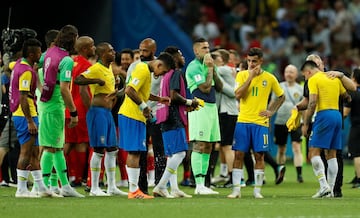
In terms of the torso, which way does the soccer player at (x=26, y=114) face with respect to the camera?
to the viewer's right

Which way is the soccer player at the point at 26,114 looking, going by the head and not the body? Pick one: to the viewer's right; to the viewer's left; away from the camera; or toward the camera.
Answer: to the viewer's right

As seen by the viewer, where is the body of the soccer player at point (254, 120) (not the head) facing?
toward the camera

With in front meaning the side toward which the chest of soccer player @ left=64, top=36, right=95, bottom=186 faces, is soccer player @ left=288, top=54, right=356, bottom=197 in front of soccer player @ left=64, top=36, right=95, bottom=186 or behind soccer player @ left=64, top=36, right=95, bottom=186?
in front

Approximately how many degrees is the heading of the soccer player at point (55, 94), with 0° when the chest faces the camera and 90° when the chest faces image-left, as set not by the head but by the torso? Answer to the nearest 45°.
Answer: approximately 225°

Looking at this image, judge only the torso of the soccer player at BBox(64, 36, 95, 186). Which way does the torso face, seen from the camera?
to the viewer's right

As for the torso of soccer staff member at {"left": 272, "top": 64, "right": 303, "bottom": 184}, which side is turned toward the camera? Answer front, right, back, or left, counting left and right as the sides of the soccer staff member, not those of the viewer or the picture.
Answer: front
